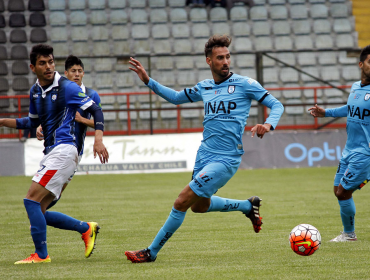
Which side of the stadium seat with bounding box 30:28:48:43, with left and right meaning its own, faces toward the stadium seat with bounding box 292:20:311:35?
left

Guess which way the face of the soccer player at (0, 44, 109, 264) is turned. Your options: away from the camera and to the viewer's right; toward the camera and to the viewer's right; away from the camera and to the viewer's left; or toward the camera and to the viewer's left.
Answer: toward the camera and to the viewer's right

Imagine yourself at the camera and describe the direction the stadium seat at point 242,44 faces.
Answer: facing the viewer

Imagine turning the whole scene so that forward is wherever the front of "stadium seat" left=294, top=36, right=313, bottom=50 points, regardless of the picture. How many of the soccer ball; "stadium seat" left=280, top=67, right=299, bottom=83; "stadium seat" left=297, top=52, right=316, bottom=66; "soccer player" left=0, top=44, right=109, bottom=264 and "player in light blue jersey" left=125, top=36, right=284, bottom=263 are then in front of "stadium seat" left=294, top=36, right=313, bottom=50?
5

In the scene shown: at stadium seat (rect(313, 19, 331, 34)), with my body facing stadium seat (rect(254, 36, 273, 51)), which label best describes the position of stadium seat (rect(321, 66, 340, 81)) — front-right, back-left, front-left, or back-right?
front-left

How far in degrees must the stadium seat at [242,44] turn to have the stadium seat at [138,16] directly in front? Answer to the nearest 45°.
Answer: approximately 90° to its right

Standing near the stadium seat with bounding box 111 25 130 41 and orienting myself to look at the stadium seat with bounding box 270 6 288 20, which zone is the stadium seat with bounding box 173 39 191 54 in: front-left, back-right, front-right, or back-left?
front-right

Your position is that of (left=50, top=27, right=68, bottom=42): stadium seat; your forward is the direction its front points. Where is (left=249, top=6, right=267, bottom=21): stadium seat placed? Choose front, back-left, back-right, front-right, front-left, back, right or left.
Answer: left

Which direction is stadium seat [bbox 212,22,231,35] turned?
toward the camera

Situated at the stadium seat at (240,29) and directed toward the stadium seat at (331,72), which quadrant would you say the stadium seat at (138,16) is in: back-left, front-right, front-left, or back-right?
back-right

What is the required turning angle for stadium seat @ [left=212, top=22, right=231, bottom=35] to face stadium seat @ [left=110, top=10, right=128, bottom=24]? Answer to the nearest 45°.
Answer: approximately 90° to its right

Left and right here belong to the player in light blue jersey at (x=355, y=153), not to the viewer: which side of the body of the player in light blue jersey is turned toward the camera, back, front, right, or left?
front

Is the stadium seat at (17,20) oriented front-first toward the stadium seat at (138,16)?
no

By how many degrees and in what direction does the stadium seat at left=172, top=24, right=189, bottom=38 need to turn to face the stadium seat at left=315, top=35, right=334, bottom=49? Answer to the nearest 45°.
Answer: approximately 90° to its left

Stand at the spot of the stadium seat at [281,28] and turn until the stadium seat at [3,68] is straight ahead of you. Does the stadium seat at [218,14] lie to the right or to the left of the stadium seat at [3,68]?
right
